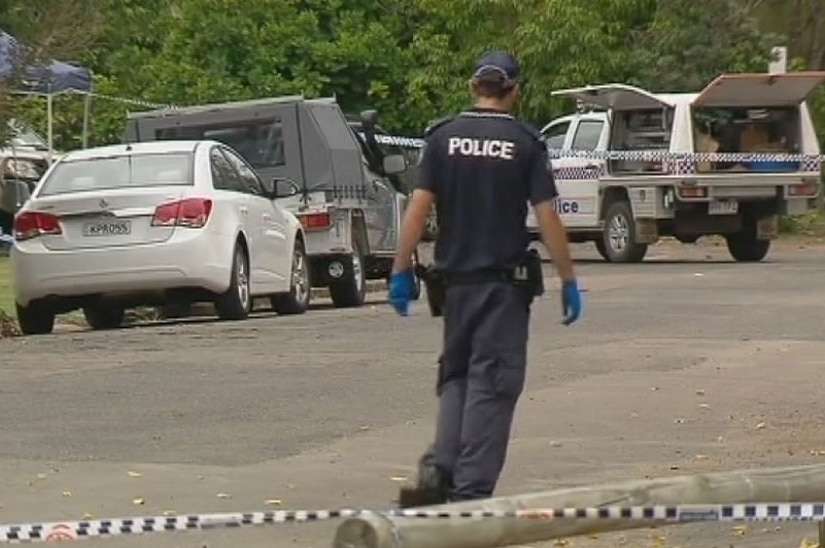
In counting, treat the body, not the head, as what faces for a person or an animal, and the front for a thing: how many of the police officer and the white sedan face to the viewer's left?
0

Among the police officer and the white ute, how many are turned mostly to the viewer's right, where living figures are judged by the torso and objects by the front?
0

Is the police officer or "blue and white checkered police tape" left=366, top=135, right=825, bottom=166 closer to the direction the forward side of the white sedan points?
the blue and white checkered police tape

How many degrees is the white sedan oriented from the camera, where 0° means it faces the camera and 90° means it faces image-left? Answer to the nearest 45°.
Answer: approximately 225°

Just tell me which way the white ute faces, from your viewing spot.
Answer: facing away from the viewer and to the left of the viewer

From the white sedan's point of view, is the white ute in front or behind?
in front

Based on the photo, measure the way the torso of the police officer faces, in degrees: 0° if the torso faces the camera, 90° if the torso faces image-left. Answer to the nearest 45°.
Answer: approximately 180°

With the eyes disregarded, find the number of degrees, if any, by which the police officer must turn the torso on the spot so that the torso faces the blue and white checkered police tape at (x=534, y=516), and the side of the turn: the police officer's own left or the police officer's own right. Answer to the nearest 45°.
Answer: approximately 180°

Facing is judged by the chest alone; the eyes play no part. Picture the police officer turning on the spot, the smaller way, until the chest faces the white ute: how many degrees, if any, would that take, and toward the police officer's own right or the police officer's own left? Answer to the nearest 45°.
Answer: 0° — they already face it

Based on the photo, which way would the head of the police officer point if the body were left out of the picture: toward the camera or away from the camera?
away from the camera

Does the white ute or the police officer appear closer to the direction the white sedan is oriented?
the white ute

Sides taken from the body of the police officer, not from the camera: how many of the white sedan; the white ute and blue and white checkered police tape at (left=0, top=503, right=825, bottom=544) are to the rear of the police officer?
1
